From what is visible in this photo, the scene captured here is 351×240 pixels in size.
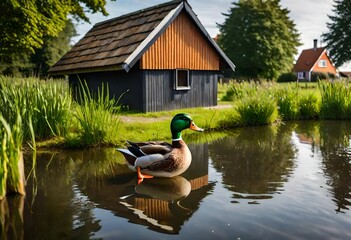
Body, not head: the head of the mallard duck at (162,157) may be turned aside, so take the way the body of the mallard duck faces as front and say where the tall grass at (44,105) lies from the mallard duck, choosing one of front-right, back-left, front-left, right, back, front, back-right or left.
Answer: back-left

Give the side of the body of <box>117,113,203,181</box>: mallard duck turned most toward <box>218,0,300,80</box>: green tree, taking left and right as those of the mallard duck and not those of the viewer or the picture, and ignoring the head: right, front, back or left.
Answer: left

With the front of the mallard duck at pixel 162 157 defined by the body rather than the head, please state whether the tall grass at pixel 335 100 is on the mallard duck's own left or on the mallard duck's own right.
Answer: on the mallard duck's own left

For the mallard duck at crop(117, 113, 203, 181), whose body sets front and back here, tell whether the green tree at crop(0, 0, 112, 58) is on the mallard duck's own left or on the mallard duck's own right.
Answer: on the mallard duck's own left

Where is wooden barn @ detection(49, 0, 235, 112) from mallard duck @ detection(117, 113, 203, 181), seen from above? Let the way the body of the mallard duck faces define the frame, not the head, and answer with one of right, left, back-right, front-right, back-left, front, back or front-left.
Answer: left

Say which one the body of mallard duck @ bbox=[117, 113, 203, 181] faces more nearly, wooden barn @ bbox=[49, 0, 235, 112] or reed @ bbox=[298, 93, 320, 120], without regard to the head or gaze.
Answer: the reed

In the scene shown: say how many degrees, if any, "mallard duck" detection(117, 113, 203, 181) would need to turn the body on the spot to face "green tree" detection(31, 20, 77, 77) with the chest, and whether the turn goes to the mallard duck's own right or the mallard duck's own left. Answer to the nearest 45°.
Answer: approximately 90° to the mallard duck's own left

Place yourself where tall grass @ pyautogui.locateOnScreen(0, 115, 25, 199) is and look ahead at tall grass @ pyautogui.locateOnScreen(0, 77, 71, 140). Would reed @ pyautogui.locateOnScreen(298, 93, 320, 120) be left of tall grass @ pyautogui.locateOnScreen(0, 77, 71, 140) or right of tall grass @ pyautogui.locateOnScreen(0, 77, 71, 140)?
right

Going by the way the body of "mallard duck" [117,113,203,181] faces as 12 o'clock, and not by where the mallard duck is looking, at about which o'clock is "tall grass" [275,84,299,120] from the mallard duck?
The tall grass is roughly at 10 o'clock from the mallard duck.

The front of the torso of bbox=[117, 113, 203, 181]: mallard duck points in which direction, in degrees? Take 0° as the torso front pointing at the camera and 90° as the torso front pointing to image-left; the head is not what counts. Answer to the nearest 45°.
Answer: approximately 270°

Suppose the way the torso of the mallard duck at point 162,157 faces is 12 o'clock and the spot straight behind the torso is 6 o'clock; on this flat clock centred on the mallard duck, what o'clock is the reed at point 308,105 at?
The reed is roughly at 10 o'clock from the mallard duck.

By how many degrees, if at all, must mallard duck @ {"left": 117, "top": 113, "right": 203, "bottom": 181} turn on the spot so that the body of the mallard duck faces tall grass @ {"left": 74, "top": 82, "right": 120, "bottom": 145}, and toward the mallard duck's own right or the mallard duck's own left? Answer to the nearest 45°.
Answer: approximately 135° to the mallard duck's own left

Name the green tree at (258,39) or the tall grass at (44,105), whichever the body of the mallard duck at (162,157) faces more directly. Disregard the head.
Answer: the green tree

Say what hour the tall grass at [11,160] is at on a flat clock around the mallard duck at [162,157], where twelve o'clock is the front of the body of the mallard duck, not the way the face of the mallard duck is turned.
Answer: The tall grass is roughly at 5 o'clock from the mallard duck.
